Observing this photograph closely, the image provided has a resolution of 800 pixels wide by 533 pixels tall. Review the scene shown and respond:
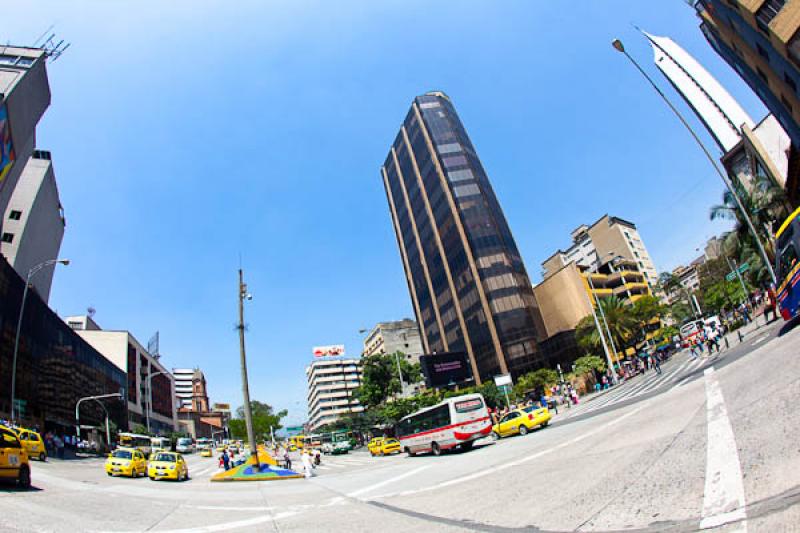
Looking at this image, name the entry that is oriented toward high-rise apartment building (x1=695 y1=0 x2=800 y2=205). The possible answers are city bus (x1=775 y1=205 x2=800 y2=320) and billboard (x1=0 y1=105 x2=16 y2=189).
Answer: the billboard

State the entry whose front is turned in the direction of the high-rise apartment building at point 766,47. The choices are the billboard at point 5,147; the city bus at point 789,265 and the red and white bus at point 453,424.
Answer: the billboard

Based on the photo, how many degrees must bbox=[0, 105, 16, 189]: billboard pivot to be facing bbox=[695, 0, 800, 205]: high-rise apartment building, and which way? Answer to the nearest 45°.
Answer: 0° — it already faces it

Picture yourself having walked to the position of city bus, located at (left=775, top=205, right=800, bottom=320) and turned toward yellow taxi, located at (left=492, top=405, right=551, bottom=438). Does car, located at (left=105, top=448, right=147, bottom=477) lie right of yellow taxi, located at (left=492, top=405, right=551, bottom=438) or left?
left
